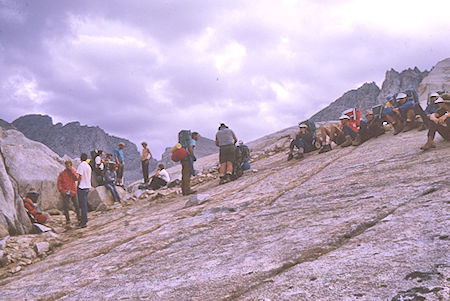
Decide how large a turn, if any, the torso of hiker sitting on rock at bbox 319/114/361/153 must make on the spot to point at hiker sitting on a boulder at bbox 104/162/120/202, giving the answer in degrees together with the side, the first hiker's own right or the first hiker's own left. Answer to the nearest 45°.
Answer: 0° — they already face them

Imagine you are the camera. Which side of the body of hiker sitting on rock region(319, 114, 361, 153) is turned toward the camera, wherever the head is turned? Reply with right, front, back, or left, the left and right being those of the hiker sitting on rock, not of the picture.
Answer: left

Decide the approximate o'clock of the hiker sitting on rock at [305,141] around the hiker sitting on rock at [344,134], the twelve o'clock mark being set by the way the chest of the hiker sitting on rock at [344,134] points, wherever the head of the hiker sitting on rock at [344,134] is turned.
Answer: the hiker sitting on rock at [305,141] is roughly at 1 o'clock from the hiker sitting on rock at [344,134].

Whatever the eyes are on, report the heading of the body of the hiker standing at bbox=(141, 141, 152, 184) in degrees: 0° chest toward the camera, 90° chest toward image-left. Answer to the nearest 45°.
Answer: approximately 45°

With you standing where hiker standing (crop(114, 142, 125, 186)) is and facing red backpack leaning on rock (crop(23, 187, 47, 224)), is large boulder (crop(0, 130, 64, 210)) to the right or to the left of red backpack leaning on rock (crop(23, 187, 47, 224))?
right

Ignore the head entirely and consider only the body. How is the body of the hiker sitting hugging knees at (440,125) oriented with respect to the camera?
to the viewer's left

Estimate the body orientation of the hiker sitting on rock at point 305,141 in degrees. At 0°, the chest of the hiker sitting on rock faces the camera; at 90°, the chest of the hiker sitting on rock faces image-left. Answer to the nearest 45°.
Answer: approximately 45°

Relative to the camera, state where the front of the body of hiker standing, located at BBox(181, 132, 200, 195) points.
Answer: to the viewer's right

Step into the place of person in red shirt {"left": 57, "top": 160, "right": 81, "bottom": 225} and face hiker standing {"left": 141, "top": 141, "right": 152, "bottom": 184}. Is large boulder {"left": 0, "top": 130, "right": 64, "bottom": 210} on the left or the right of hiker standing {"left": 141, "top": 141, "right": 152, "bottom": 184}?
left

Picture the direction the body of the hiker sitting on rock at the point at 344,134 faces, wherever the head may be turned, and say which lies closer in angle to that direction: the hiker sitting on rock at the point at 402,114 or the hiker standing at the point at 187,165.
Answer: the hiker standing

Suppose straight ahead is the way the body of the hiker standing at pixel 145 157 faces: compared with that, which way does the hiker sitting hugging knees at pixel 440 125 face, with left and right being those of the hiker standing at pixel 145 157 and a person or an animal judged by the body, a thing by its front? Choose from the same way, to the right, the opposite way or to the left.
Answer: to the right
